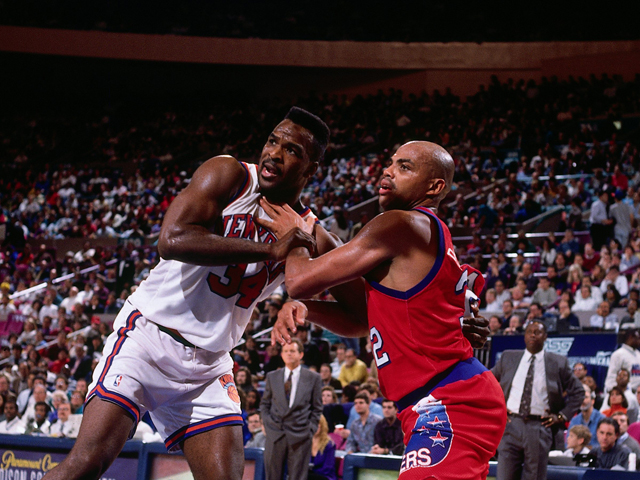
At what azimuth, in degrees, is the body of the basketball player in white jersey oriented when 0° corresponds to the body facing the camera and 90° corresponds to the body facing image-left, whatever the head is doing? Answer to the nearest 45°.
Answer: approximately 315°

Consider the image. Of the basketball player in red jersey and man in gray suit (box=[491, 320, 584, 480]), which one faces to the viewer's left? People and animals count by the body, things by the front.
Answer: the basketball player in red jersey

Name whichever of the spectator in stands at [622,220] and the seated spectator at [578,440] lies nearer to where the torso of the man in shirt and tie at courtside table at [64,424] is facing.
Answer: the seated spectator

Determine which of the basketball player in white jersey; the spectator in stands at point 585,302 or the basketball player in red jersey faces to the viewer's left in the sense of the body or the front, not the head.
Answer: the basketball player in red jersey

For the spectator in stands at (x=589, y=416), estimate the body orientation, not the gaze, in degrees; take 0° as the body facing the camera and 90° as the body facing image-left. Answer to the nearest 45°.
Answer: approximately 45°

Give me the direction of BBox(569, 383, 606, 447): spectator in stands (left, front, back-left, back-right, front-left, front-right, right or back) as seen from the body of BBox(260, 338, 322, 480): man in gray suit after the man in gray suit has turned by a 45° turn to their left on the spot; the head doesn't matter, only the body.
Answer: front-left

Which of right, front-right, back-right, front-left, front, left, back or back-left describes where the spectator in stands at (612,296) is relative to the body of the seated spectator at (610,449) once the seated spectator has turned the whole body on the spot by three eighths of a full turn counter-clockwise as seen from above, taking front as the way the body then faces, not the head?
left

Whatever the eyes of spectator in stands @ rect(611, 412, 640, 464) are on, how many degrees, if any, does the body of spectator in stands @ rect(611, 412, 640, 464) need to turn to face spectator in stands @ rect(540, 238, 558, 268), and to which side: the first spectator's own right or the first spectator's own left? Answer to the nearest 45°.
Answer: approximately 135° to the first spectator's own right

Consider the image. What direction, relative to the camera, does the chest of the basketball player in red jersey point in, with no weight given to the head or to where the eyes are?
to the viewer's left

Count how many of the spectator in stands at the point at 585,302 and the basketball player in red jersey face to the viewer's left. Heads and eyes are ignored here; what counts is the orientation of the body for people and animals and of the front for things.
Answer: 1

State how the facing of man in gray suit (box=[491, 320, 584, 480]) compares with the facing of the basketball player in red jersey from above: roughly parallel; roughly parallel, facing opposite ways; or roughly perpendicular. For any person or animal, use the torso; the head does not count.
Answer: roughly perpendicular

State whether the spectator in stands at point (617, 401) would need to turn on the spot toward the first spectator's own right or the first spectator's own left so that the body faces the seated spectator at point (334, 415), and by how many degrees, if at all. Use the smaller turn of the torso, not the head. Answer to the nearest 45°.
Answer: approximately 45° to the first spectator's own right

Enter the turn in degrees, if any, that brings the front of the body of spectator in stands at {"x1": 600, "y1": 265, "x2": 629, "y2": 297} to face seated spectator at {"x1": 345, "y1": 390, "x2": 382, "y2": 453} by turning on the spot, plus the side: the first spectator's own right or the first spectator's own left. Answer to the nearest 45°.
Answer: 0° — they already face them
